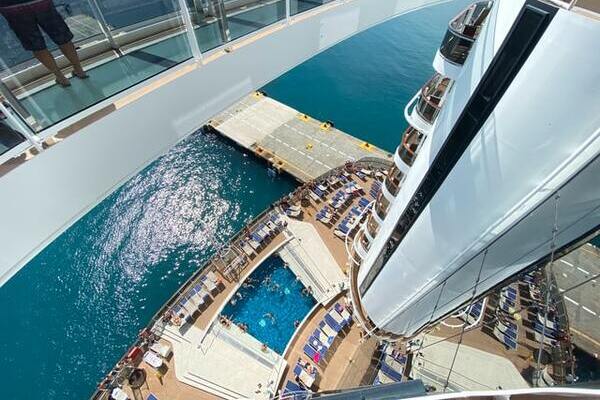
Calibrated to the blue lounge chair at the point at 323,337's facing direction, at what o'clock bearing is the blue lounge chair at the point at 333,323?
the blue lounge chair at the point at 333,323 is roughly at 3 o'clock from the blue lounge chair at the point at 323,337.

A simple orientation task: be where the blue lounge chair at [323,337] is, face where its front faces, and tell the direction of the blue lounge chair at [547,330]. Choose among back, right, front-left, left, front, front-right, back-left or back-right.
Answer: back-right

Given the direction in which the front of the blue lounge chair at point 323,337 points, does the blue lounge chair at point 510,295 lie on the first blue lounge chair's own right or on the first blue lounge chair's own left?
on the first blue lounge chair's own right

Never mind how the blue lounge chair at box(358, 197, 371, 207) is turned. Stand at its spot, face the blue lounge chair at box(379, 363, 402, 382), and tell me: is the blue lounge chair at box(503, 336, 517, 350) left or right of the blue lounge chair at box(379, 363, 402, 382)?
left

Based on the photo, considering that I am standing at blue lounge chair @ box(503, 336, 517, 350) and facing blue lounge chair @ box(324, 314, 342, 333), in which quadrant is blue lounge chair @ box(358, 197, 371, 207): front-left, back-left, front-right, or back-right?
front-right

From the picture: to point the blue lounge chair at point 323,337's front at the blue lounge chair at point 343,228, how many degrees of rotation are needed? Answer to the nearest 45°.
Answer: approximately 45° to its right

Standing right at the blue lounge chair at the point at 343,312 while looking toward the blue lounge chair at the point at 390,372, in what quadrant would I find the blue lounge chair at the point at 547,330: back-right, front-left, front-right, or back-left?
front-left

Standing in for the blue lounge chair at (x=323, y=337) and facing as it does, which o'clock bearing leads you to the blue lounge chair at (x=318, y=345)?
the blue lounge chair at (x=318, y=345) is roughly at 9 o'clock from the blue lounge chair at (x=323, y=337).

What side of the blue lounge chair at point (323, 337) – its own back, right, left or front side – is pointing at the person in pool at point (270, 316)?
front

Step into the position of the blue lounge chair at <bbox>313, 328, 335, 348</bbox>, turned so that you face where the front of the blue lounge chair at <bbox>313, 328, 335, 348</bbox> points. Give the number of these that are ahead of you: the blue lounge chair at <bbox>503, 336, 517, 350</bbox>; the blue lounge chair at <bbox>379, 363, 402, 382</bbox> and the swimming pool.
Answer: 1

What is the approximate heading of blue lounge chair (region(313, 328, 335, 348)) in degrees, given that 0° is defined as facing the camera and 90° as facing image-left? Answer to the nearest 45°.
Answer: approximately 135°

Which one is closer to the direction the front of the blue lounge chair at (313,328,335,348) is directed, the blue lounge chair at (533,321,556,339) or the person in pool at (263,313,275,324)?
the person in pool

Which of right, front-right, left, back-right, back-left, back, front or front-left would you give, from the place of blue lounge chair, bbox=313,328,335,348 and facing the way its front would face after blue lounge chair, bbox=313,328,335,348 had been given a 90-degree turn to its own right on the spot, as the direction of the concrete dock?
front-left

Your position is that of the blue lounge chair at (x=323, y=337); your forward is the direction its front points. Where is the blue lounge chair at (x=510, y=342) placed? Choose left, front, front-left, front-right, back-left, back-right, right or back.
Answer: back-right
